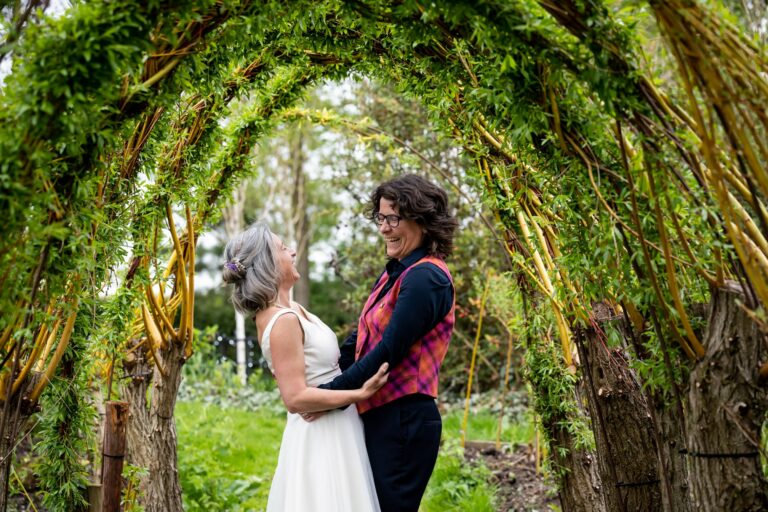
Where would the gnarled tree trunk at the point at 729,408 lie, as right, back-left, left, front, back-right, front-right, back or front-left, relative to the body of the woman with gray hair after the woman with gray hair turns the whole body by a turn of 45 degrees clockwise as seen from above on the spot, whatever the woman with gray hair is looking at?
front

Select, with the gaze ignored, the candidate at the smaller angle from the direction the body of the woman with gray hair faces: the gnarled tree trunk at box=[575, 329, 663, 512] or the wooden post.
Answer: the gnarled tree trunk

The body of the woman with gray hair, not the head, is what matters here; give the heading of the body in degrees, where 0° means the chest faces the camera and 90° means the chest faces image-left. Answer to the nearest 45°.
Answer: approximately 270°

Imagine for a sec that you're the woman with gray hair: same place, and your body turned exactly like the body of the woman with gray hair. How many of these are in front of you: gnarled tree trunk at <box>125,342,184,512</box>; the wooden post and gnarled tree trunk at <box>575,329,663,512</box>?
1

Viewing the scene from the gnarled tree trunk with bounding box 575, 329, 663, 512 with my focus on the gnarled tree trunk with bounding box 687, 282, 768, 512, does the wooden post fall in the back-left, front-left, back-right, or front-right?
back-right

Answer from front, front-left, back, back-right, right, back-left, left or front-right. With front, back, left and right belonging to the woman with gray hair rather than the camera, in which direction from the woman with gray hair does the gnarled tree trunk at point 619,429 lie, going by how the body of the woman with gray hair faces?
front

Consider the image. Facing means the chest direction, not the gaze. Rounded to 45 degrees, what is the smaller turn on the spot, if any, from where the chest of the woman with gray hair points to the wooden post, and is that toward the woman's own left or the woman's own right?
approximately 135° to the woman's own left

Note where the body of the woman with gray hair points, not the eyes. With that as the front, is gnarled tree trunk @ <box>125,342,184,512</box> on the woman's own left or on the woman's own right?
on the woman's own left
